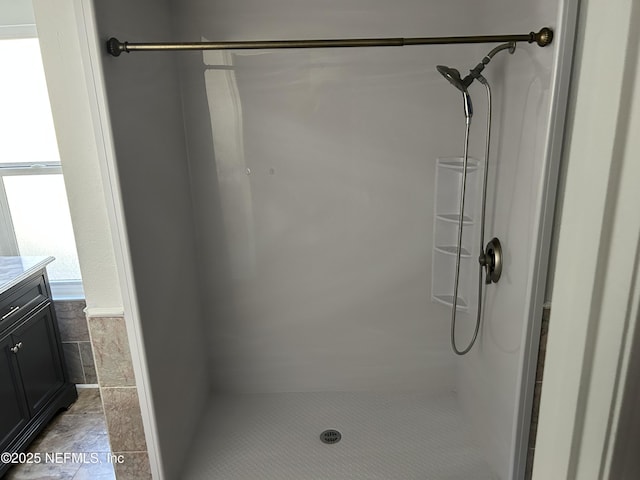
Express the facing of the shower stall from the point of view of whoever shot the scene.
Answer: facing the viewer

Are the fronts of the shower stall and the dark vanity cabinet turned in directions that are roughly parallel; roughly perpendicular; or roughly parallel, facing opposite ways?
roughly perpendicular

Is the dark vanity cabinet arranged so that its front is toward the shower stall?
yes

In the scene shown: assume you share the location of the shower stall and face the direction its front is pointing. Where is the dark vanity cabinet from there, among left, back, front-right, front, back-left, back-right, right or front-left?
right

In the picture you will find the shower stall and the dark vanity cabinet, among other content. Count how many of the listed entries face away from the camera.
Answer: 0

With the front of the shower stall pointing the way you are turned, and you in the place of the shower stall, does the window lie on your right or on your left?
on your right
